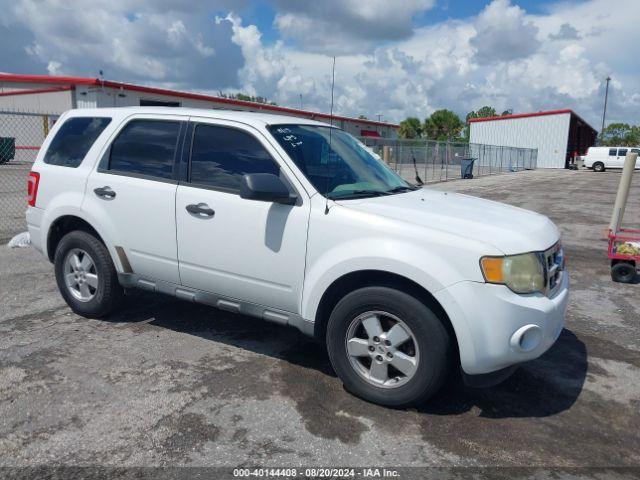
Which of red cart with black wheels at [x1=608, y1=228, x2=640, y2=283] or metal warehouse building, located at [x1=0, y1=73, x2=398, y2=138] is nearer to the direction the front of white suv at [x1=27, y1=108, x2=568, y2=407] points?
the red cart with black wheels

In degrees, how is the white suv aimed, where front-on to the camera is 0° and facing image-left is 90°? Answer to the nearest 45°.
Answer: approximately 315°

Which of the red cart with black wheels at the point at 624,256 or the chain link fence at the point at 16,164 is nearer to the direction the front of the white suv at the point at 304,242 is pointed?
the red cart with black wheels

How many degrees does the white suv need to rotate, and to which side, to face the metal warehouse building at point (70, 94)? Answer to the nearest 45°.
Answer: approximately 180°

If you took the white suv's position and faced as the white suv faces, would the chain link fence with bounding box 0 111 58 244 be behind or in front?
behind

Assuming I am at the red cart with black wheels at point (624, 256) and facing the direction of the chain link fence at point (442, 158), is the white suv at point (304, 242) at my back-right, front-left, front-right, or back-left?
back-left

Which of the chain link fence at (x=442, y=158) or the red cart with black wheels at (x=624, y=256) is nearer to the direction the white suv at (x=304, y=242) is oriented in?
the red cart with black wheels
